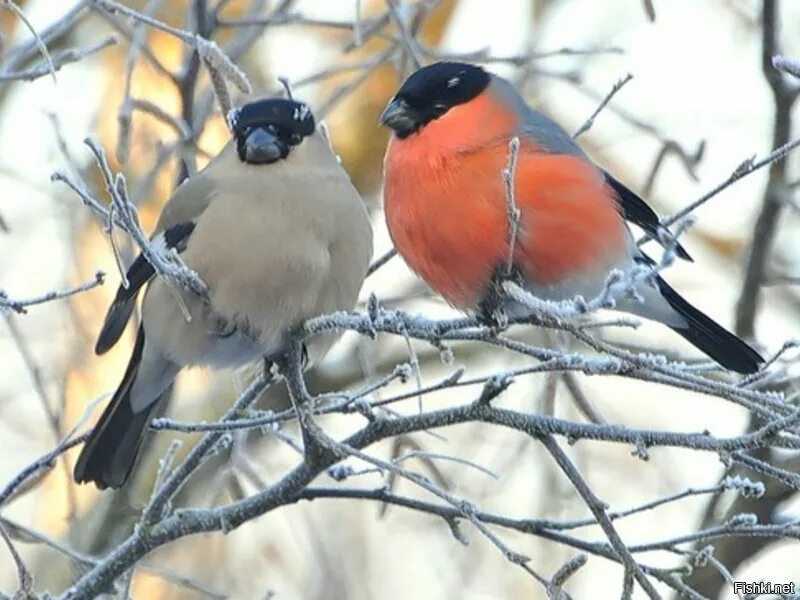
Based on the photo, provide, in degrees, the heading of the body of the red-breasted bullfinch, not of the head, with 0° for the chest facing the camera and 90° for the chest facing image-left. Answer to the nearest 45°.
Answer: approximately 45°

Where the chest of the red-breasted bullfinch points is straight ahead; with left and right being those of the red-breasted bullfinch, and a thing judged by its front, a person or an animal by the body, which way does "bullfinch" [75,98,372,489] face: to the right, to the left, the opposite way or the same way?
to the left

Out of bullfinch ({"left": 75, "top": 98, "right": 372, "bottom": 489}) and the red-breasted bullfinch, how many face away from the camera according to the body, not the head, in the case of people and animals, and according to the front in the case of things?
0

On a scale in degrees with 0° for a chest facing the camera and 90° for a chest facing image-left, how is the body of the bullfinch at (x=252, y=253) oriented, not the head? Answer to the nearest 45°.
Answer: approximately 315°
